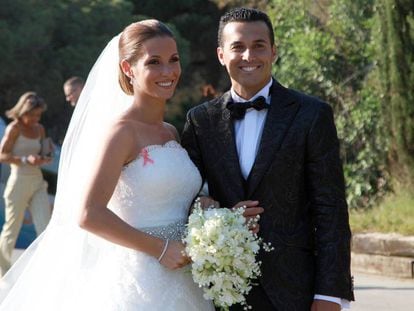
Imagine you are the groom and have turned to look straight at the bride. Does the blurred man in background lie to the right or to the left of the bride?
right

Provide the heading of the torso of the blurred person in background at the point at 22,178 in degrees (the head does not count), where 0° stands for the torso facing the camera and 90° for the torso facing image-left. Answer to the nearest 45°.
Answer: approximately 315°

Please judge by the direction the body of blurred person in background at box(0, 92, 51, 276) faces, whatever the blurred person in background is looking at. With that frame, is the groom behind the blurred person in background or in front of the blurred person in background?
in front

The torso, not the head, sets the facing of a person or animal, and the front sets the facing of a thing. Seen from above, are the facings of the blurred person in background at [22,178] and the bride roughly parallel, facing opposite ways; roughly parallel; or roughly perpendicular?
roughly parallel

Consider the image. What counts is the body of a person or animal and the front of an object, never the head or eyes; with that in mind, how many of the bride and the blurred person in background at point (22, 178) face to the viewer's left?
0

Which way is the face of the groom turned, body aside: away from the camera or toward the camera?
toward the camera

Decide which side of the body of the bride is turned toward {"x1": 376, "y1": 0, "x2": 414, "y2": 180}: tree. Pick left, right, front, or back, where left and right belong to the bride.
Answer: left

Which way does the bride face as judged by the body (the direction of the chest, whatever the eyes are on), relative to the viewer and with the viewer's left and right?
facing the viewer and to the right of the viewer

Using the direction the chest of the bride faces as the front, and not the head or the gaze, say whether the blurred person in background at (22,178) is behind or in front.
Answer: behind
